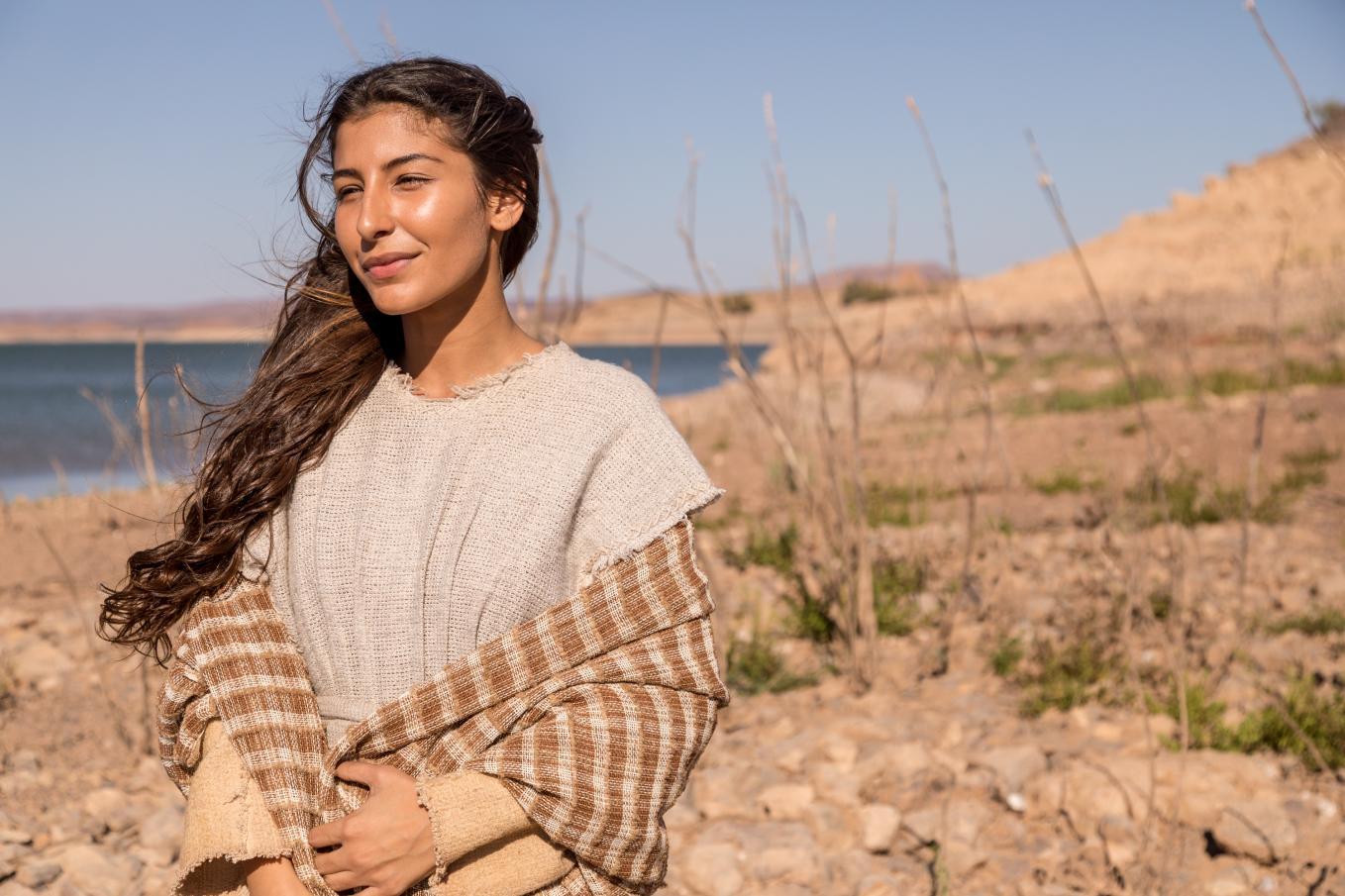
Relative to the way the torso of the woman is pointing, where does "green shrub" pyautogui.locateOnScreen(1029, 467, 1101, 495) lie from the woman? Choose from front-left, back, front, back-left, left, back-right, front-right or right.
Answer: back

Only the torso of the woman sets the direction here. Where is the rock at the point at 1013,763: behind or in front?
behind

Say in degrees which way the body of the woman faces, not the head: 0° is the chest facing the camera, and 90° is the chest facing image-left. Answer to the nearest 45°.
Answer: approximately 45°

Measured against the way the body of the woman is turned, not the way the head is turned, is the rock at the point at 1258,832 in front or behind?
behind

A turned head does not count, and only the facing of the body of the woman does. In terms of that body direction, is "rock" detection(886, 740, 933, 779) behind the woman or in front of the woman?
behind

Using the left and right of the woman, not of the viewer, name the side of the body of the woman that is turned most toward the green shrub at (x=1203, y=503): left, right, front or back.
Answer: back

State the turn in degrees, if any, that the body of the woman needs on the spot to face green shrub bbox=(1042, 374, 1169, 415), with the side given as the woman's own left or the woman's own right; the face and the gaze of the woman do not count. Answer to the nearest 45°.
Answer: approximately 180°
